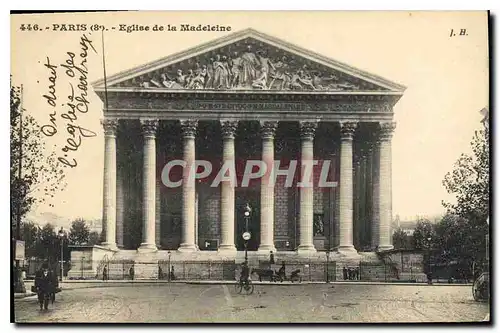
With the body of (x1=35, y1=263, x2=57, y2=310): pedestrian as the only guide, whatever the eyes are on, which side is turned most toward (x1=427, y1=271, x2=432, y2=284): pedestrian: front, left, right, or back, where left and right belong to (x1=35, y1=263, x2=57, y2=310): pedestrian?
left

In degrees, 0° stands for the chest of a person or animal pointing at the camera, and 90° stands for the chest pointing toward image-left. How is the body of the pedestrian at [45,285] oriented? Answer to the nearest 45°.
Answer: approximately 0°

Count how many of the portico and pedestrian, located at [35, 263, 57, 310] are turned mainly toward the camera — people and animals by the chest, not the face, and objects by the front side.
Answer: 2

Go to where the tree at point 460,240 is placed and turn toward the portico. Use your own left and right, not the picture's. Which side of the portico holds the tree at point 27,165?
left

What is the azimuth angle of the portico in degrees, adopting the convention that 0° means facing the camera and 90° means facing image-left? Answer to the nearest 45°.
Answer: approximately 0°

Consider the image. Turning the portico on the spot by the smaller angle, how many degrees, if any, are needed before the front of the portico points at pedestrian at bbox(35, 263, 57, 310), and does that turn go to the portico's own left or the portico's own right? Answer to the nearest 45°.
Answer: approximately 45° to the portico's own right

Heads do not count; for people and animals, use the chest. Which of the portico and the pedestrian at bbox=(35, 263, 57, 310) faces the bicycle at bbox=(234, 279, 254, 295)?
the portico

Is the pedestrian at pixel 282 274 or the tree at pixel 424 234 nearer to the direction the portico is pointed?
the pedestrian

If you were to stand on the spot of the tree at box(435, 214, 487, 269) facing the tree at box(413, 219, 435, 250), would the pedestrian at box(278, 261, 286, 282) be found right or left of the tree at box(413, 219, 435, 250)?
left

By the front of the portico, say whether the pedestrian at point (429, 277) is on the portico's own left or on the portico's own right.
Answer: on the portico's own left
